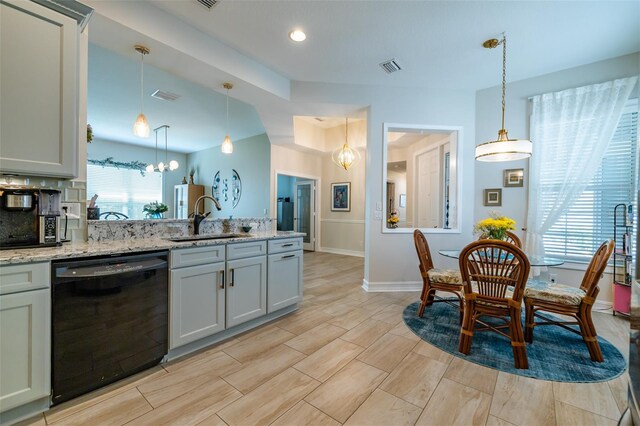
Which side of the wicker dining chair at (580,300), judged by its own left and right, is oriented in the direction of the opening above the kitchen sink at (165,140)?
front

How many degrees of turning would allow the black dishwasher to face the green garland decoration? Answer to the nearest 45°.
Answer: approximately 135° to its left

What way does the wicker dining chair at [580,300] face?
to the viewer's left

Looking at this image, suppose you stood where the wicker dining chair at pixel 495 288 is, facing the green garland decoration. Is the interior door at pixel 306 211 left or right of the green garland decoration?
right

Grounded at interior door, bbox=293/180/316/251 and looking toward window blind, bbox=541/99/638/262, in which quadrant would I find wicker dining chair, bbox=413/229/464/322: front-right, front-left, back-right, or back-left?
front-right

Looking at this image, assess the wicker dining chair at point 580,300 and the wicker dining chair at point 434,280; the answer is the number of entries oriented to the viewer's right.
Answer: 1

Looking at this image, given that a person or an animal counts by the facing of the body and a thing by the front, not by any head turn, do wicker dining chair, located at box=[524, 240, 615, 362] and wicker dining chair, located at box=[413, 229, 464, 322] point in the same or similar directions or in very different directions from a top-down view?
very different directions

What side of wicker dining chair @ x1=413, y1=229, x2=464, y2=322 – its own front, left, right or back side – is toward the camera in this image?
right

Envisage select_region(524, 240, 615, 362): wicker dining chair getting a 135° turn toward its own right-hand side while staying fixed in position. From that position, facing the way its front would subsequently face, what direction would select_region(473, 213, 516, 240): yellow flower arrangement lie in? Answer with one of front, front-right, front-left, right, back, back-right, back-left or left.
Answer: back-left

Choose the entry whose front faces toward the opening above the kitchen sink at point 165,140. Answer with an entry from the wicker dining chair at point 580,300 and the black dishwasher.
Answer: the wicker dining chair
